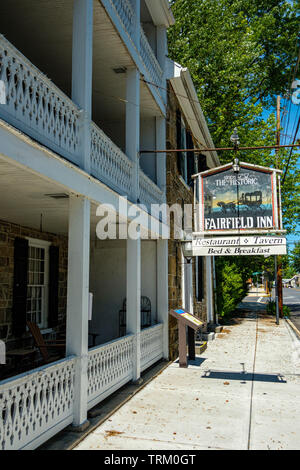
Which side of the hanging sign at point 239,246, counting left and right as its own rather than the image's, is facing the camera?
front

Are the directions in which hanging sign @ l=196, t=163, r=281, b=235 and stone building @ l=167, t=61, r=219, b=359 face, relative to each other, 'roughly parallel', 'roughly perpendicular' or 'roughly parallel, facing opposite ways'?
roughly perpendicular

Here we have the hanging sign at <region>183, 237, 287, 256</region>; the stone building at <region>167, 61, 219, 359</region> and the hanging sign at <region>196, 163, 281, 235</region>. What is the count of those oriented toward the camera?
2

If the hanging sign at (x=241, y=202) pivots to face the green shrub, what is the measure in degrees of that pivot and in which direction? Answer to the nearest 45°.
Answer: approximately 180°

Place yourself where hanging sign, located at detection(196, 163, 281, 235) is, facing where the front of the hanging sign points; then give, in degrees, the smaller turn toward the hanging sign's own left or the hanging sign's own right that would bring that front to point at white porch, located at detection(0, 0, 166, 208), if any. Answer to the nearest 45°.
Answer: approximately 45° to the hanging sign's own right

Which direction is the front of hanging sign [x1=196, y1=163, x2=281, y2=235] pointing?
toward the camera

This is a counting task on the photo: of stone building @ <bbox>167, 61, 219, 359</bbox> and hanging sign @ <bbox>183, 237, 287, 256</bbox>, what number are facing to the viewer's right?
1

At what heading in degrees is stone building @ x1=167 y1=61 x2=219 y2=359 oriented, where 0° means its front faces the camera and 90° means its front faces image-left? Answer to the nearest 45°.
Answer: approximately 270°

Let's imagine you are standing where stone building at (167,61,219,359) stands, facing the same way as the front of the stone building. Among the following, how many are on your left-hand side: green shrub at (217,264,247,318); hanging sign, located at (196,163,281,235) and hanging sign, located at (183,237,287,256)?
1
